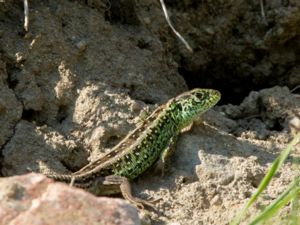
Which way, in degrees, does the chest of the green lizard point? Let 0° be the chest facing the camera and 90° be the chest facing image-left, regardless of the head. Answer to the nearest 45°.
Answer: approximately 270°

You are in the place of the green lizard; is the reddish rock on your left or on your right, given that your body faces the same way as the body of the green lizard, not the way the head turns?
on your right

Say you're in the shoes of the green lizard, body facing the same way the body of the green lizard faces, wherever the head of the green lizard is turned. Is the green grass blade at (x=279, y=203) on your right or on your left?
on your right

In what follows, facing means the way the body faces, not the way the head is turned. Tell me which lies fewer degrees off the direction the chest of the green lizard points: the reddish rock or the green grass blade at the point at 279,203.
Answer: the green grass blade

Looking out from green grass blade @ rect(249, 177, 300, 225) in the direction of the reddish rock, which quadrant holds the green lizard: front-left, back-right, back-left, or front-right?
front-right
